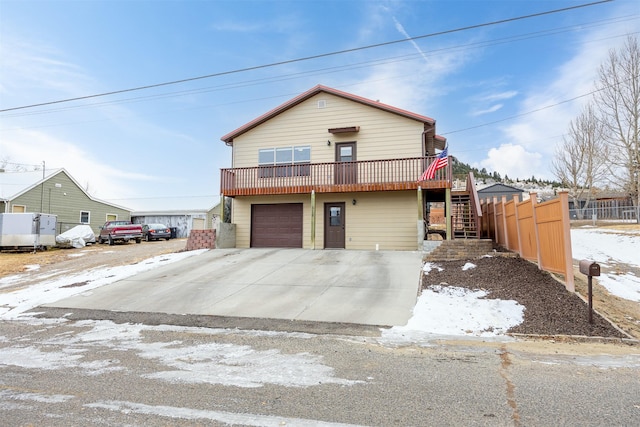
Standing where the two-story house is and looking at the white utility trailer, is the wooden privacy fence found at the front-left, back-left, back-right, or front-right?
back-left

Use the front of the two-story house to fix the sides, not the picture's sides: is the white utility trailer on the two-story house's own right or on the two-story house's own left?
on the two-story house's own right

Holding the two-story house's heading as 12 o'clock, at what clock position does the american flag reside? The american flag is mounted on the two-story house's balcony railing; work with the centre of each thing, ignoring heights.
The american flag is roughly at 10 o'clock from the two-story house.

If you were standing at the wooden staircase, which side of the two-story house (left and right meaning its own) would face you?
left

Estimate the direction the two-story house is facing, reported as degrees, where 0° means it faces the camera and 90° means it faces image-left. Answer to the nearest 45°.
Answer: approximately 0°
